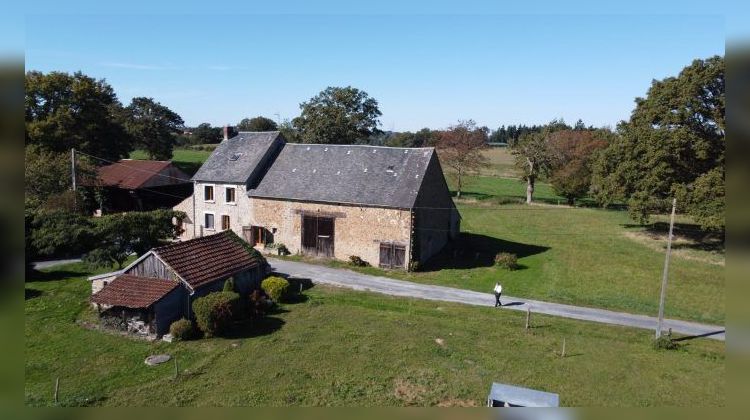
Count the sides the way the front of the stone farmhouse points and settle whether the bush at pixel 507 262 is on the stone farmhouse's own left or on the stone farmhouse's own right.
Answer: on the stone farmhouse's own left

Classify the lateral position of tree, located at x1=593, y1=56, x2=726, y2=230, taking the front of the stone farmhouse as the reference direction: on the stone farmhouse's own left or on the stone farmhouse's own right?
on the stone farmhouse's own left

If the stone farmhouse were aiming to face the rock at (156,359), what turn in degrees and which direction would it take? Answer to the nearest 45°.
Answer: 0° — it already faces it

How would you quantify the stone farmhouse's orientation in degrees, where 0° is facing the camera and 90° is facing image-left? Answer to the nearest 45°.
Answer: approximately 45°

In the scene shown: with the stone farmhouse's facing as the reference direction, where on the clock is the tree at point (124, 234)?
The tree is roughly at 1 o'clock from the stone farmhouse.

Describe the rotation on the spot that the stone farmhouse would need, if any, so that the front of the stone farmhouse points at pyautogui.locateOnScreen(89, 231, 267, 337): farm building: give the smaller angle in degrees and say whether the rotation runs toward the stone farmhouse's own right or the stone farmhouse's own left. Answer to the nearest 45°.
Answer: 0° — it already faces it

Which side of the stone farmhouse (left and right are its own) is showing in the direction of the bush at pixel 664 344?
left

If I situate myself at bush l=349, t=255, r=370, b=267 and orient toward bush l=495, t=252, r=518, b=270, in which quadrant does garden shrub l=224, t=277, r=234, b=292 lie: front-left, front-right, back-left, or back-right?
back-right

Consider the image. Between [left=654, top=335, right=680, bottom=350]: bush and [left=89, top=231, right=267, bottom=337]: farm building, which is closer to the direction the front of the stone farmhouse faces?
the farm building
